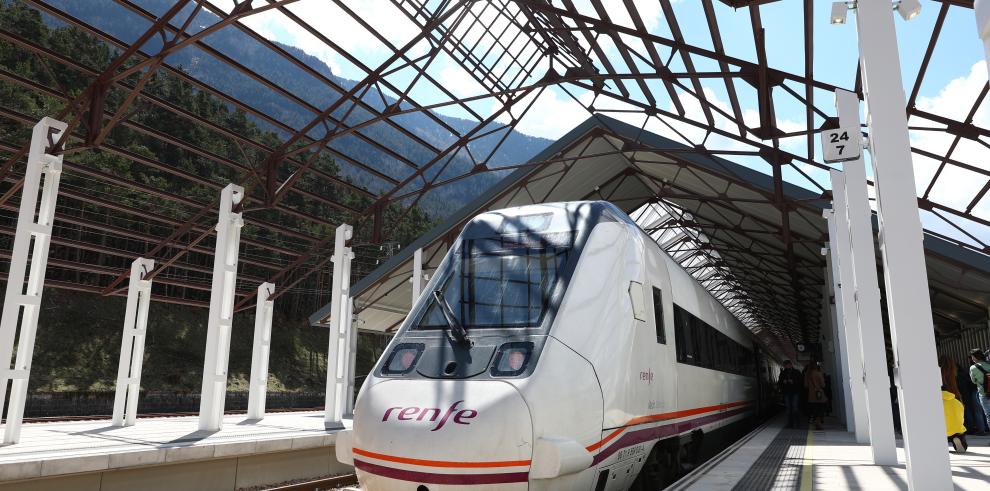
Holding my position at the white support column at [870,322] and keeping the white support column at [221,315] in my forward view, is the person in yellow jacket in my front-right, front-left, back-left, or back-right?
back-right

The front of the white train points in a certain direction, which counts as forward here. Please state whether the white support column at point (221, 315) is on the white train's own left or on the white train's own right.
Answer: on the white train's own right

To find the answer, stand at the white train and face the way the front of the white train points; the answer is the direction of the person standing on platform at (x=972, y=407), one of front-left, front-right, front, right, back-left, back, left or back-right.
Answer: back

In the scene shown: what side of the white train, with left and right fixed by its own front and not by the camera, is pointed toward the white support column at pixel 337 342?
right

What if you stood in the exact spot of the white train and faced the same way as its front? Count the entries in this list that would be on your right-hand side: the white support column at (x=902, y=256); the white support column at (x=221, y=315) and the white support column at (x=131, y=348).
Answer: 2

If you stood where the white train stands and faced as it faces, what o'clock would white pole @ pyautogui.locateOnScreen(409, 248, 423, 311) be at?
The white pole is roughly at 4 o'clock from the white train.

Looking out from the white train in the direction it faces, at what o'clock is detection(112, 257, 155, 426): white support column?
The white support column is roughly at 3 o'clock from the white train.

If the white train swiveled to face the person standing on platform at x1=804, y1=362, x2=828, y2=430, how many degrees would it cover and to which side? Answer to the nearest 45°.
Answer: approximately 180°

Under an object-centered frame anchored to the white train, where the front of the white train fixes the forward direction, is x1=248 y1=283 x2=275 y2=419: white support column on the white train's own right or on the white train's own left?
on the white train's own right

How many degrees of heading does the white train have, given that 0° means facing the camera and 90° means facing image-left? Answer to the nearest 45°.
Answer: approximately 45°
